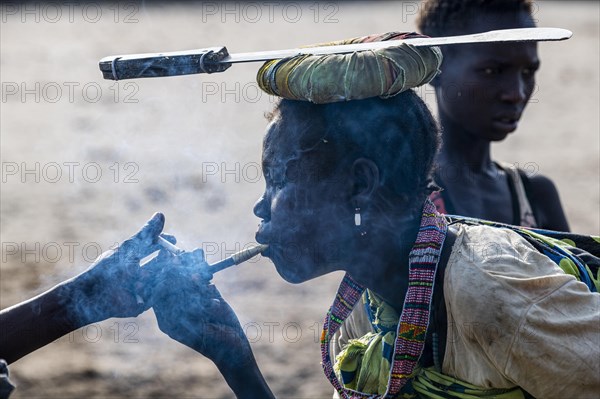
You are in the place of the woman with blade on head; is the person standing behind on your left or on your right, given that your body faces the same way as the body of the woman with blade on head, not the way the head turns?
on your right

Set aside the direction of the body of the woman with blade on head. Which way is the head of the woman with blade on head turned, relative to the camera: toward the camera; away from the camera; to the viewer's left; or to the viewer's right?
to the viewer's left

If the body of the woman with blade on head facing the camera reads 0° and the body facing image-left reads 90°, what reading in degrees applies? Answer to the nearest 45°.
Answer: approximately 90°
